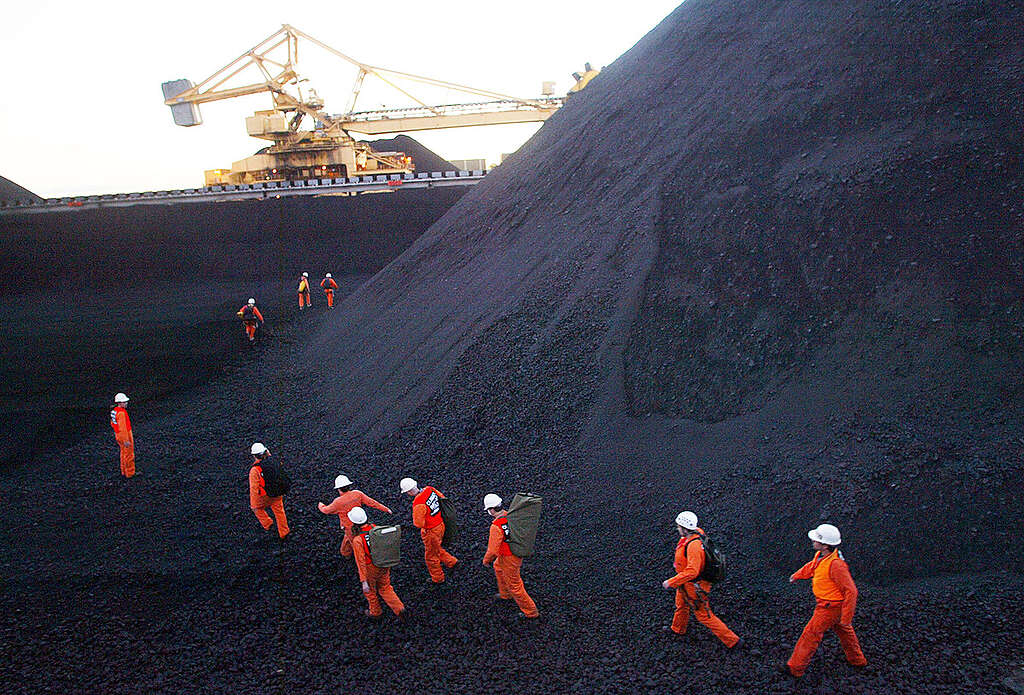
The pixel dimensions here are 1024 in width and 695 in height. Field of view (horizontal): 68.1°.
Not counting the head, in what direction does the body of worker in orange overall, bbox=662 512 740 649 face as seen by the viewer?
to the viewer's left

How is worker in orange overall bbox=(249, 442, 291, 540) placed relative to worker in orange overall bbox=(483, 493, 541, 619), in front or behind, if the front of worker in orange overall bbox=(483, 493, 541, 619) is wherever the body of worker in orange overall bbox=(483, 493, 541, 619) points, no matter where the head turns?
in front

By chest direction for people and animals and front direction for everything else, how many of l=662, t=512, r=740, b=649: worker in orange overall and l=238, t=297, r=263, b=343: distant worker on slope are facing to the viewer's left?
1

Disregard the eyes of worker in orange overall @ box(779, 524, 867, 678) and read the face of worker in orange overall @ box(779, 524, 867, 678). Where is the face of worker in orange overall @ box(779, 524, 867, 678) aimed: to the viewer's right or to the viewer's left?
to the viewer's left

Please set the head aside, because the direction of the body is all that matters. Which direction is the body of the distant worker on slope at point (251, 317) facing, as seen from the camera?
away from the camera

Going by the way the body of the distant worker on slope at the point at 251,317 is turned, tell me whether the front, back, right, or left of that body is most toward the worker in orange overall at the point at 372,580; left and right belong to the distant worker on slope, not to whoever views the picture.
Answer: back

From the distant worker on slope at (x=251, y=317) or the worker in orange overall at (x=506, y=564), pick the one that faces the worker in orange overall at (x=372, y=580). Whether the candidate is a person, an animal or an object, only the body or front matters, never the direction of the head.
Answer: the worker in orange overall at (x=506, y=564)

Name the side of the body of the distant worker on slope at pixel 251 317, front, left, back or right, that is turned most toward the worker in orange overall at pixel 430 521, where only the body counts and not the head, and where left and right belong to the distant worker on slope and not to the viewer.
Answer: back

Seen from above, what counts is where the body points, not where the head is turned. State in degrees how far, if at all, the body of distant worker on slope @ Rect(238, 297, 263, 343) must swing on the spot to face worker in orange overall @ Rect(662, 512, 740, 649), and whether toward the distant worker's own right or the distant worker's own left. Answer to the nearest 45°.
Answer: approximately 180°

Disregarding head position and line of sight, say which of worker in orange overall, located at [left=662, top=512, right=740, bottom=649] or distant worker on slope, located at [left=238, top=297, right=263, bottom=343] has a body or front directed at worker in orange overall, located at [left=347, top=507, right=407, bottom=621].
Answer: worker in orange overall, located at [left=662, top=512, right=740, bottom=649]

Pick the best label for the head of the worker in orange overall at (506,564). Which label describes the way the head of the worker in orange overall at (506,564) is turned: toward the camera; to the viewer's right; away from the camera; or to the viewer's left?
to the viewer's left

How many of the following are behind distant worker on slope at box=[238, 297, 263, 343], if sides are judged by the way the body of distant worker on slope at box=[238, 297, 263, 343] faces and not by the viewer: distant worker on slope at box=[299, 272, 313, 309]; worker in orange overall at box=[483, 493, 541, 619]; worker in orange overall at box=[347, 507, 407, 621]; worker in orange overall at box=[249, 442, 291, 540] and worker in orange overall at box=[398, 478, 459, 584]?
4

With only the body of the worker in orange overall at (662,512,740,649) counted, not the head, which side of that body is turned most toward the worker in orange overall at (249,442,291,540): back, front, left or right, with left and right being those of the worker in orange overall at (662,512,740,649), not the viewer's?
front

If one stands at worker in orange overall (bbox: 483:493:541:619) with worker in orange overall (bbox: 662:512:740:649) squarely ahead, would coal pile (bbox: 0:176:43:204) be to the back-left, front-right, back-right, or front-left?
back-left
